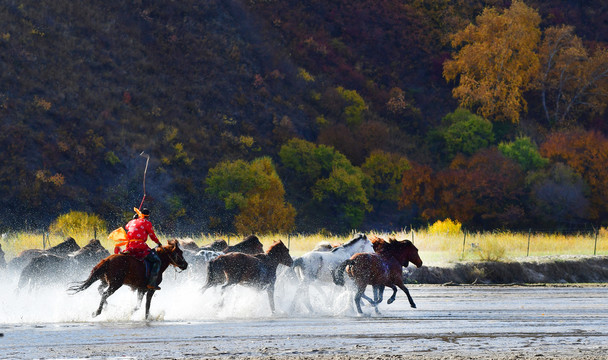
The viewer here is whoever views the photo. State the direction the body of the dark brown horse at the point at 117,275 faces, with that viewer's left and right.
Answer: facing to the right of the viewer

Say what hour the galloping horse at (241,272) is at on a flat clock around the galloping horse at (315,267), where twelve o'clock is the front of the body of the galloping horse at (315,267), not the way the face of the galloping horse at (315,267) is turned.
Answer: the galloping horse at (241,272) is roughly at 5 o'clock from the galloping horse at (315,267).

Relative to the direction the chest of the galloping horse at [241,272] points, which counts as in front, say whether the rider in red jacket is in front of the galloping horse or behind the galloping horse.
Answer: behind

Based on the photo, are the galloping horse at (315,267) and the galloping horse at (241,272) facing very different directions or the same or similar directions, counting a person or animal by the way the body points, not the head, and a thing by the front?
same or similar directions

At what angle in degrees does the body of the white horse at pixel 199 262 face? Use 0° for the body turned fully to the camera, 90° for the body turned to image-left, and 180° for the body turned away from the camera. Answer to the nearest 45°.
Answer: approximately 270°

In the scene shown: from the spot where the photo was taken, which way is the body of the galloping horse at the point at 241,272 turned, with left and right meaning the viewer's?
facing to the right of the viewer

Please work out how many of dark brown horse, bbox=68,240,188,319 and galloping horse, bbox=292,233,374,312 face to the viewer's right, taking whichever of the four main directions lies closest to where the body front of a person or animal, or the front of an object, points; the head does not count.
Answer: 2

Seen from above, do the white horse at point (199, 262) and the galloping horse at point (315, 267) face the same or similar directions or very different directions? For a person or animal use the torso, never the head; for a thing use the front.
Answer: same or similar directions

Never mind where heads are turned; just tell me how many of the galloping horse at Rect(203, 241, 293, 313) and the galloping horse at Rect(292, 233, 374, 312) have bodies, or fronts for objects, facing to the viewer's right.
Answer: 2

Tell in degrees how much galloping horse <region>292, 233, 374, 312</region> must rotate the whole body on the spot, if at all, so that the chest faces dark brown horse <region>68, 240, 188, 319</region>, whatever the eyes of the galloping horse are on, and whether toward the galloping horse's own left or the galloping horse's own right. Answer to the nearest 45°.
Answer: approximately 135° to the galloping horse's own right

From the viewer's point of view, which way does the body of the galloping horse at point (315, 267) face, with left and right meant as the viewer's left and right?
facing to the right of the viewer

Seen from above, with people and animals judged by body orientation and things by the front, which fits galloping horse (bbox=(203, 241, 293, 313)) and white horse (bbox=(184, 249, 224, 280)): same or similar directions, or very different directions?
same or similar directions

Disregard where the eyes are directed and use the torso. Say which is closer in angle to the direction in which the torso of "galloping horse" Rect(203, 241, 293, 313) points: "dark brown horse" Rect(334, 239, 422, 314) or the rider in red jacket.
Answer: the dark brown horse
